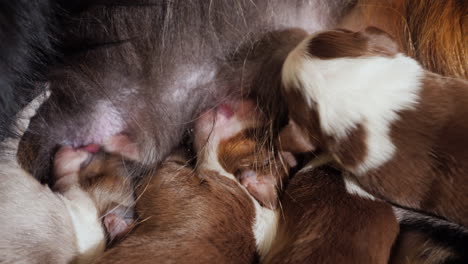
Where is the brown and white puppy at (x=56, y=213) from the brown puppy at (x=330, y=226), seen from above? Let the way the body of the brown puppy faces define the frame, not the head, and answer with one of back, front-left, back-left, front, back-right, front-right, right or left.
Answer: left

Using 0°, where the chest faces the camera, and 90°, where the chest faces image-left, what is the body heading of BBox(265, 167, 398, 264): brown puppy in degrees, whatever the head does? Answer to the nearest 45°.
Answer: approximately 180°

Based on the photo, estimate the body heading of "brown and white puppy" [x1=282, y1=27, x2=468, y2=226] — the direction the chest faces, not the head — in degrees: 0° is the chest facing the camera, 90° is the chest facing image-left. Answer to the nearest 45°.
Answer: approximately 135°

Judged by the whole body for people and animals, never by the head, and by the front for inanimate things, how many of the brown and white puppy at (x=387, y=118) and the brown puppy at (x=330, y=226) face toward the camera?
0

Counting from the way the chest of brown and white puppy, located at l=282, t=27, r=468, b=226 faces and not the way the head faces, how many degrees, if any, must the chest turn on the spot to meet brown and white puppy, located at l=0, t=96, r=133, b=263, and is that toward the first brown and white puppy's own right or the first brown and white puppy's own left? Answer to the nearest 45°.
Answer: approximately 45° to the first brown and white puppy's own left
